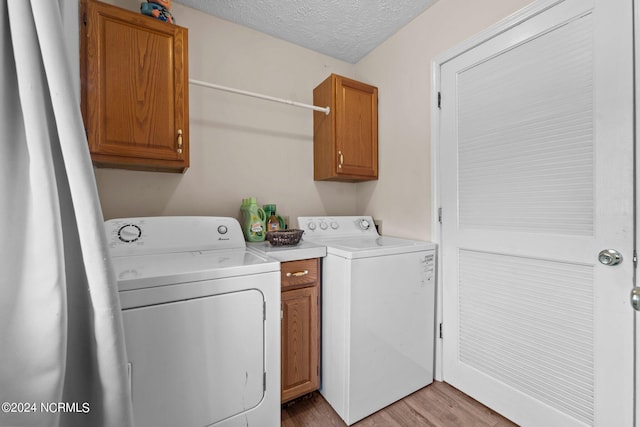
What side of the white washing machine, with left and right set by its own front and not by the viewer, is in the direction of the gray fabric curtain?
right

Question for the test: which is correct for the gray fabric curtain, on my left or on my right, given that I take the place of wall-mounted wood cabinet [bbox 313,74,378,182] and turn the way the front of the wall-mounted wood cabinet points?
on my right

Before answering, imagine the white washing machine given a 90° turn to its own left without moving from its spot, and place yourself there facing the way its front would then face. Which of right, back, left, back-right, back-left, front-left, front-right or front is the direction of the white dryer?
back

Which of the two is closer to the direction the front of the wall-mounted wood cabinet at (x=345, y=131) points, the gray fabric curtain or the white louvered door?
the white louvered door

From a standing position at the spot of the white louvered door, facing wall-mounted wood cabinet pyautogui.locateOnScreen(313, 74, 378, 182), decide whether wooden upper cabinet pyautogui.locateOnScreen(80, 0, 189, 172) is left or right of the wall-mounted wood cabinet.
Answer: left

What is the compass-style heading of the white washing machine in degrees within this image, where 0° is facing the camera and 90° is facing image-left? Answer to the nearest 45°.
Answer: approximately 315°

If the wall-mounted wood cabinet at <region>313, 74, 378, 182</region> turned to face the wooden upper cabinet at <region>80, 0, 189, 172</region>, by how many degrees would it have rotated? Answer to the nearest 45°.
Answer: approximately 90° to its right

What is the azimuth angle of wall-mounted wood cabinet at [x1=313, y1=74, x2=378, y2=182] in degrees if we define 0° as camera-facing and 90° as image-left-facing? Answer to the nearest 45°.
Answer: approximately 315°

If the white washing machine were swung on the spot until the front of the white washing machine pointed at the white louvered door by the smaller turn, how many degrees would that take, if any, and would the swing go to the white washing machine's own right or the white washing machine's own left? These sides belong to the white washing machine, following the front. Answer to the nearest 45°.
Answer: approximately 45° to the white washing machine's own left
